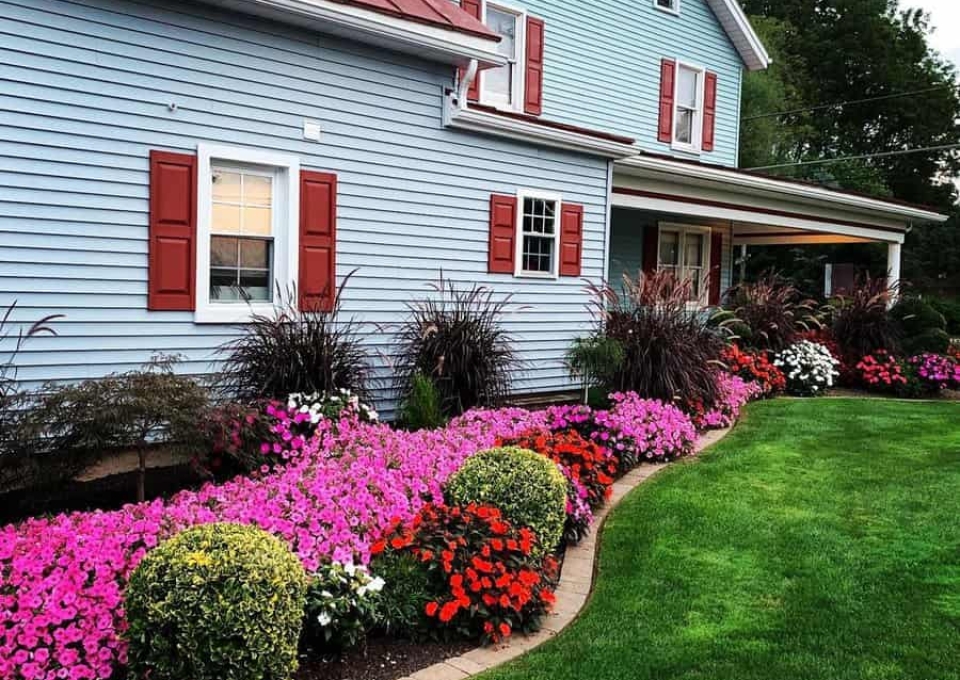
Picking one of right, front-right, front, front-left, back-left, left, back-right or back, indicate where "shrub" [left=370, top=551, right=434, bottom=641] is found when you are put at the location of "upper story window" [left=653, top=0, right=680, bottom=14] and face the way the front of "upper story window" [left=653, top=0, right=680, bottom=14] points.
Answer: front-right

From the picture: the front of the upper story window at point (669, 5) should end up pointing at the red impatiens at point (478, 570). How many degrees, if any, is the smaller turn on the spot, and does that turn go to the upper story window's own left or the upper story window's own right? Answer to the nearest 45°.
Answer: approximately 45° to the upper story window's own right

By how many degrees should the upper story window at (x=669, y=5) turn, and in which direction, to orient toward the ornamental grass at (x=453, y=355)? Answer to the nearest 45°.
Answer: approximately 45° to its right

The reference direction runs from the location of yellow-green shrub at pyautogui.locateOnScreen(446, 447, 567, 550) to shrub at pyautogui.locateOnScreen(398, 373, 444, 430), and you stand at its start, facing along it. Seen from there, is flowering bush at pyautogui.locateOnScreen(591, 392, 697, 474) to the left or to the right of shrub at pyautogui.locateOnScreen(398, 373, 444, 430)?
right

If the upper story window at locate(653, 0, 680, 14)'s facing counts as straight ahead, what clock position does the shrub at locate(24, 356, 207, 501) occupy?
The shrub is roughly at 2 o'clock from the upper story window.

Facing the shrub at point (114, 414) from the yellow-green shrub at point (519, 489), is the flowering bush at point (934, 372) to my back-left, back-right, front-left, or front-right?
back-right

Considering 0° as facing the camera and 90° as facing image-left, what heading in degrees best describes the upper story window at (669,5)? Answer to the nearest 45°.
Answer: approximately 315°

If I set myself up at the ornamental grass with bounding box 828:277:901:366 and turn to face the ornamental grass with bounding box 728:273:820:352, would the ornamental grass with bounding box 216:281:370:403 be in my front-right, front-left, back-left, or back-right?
front-left

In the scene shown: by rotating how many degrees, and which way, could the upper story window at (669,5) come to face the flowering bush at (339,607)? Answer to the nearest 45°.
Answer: approximately 45° to its right

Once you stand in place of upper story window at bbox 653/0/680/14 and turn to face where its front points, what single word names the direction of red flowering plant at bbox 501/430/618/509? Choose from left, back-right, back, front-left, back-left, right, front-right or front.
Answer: front-right

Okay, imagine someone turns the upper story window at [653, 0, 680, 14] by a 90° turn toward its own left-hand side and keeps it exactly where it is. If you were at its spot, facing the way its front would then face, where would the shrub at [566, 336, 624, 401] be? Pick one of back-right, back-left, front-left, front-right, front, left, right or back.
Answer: back-right
